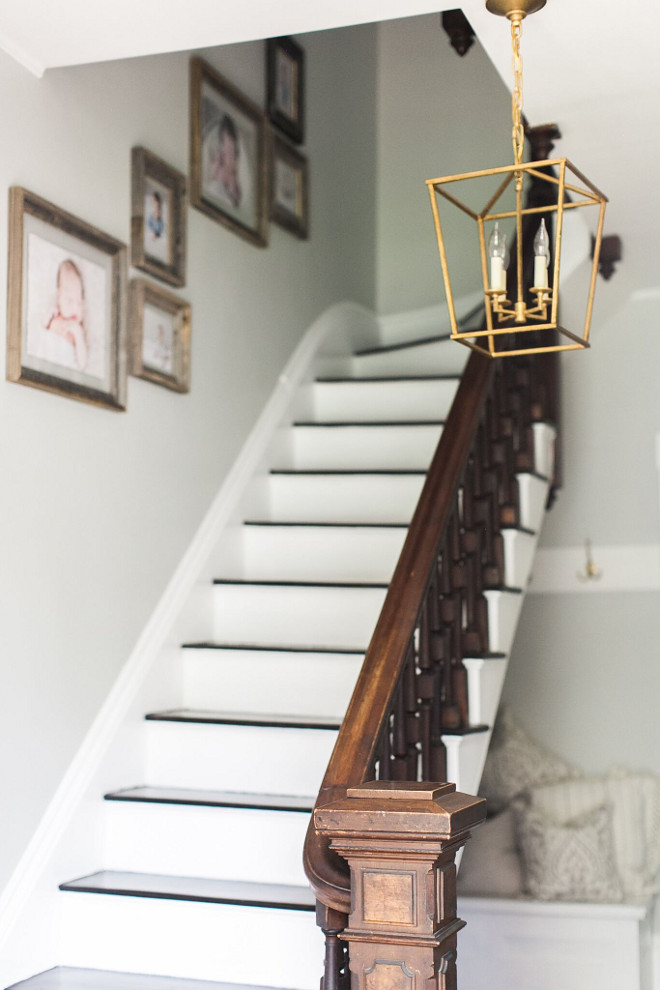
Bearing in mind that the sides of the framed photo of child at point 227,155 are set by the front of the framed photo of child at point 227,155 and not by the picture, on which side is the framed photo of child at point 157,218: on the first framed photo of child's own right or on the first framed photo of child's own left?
on the first framed photo of child's own right

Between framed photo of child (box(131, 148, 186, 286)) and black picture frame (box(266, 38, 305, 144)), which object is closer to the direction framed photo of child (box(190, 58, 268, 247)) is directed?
the framed photo of child

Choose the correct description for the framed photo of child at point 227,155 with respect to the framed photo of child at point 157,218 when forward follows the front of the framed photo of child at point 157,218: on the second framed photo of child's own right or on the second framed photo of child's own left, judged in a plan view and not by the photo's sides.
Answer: on the second framed photo of child's own left

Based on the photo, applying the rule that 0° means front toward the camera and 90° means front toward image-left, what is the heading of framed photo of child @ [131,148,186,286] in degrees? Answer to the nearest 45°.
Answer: approximately 315°

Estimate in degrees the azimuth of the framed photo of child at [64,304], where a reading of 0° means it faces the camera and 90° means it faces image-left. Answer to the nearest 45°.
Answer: approximately 315°

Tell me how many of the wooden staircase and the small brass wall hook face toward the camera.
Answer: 2

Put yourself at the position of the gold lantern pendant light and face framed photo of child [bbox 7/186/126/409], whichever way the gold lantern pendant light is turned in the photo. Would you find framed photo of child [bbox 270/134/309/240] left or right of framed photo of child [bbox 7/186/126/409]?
right
